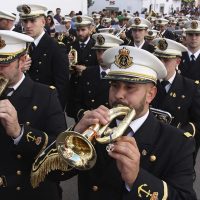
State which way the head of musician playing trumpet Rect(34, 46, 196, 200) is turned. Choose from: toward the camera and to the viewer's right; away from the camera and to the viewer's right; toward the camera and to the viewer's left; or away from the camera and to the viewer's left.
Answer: toward the camera and to the viewer's left

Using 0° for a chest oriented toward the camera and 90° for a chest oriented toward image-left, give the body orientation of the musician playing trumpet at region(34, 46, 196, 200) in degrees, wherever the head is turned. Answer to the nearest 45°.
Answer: approximately 45°
